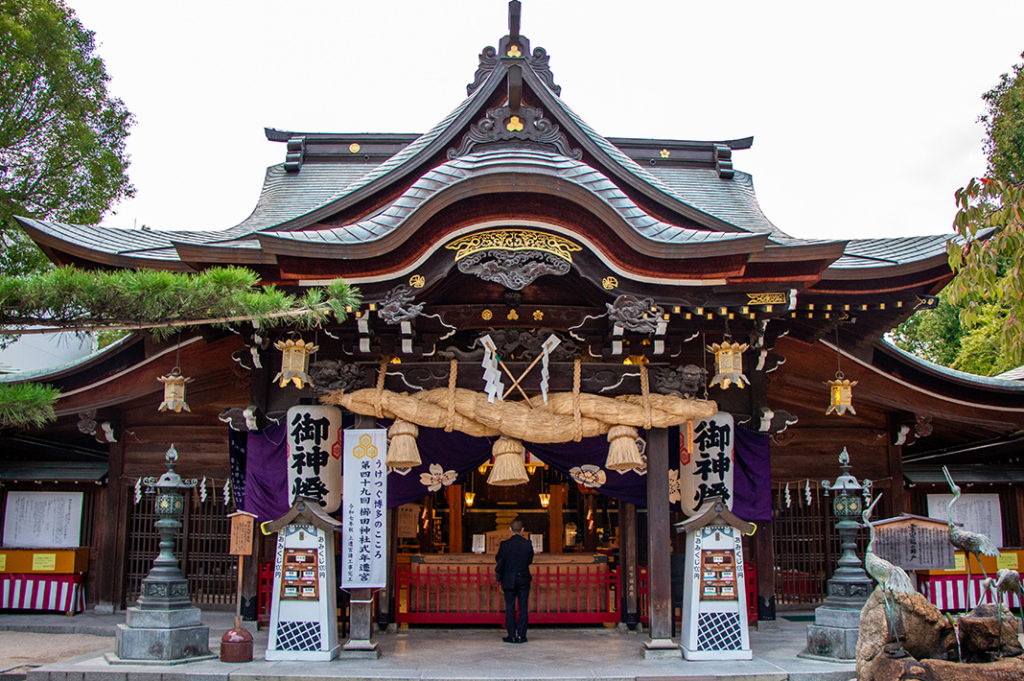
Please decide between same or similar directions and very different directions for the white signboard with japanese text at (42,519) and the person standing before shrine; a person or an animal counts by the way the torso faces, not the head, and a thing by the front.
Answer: very different directions

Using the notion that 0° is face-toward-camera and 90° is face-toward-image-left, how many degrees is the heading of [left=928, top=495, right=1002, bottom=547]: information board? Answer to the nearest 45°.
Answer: approximately 0°

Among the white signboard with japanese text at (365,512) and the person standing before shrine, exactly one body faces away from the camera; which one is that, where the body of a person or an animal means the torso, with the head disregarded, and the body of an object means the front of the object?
the person standing before shrine

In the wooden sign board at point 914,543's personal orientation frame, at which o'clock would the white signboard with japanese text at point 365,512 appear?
The white signboard with japanese text is roughly at 2 o'clock from the wooden sign board.

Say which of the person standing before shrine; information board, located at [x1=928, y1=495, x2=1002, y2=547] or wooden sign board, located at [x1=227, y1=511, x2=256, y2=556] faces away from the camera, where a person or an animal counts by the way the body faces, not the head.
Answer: the person standing before shrine

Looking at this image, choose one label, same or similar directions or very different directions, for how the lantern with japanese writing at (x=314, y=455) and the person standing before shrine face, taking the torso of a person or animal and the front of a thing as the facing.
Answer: very different directions

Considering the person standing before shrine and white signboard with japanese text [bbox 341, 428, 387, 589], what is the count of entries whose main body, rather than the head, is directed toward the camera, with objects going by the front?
1
